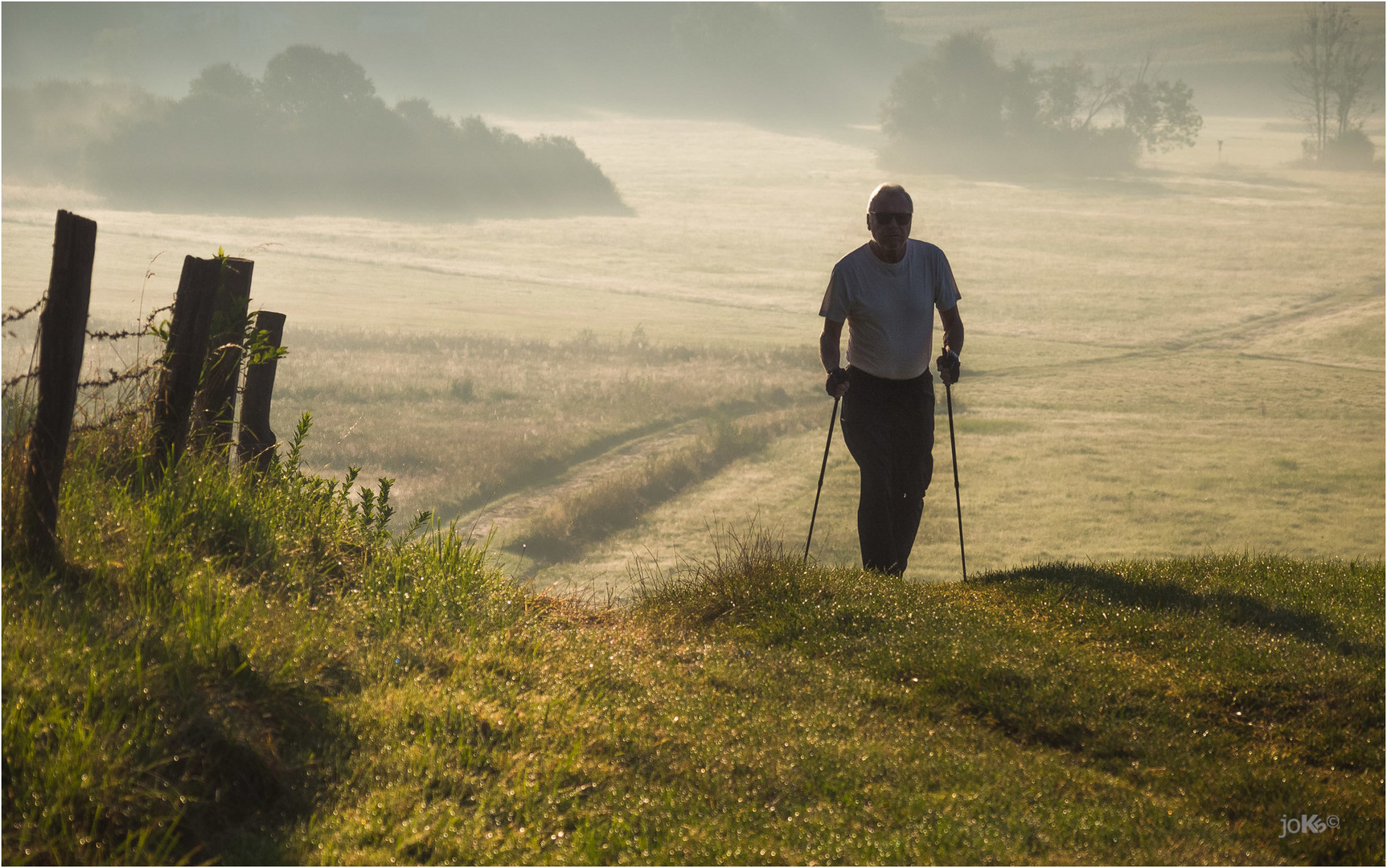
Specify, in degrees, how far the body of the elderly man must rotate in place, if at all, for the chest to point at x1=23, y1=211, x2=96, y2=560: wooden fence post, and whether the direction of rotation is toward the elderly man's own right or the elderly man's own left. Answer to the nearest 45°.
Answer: approximately 45° to the elderly man's own right

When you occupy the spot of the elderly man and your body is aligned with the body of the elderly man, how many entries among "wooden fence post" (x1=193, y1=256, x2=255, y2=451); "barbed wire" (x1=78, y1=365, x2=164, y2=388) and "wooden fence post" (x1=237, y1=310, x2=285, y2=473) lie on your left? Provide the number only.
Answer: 0

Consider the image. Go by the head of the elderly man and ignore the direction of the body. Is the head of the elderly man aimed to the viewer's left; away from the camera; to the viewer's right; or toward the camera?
toward the camera

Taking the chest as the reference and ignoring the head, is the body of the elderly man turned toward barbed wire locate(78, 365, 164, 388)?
no

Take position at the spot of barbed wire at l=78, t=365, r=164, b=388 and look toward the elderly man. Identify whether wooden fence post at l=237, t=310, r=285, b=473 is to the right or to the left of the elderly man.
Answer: left

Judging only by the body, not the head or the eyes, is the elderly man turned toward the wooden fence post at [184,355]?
no

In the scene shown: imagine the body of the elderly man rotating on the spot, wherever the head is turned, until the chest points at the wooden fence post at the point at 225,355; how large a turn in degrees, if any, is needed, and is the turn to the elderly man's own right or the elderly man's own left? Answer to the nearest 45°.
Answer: approximately 90° to the elderly man's own right

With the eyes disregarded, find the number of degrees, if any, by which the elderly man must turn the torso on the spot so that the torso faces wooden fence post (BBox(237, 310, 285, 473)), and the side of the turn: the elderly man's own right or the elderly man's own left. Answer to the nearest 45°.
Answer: approximately 90° to the elderly man's own right

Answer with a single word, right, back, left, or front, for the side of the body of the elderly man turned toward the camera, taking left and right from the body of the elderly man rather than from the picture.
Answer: front
